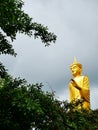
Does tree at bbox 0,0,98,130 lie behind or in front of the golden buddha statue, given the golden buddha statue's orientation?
in front

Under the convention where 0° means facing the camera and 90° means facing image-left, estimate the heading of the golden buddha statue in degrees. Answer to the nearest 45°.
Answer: approximately 45°
